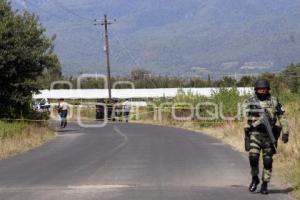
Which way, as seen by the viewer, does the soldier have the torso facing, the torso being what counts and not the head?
toward the camera

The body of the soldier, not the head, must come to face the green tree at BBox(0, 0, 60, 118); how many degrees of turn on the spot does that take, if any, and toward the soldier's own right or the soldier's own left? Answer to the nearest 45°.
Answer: approximately 135° to the soldier's own right
